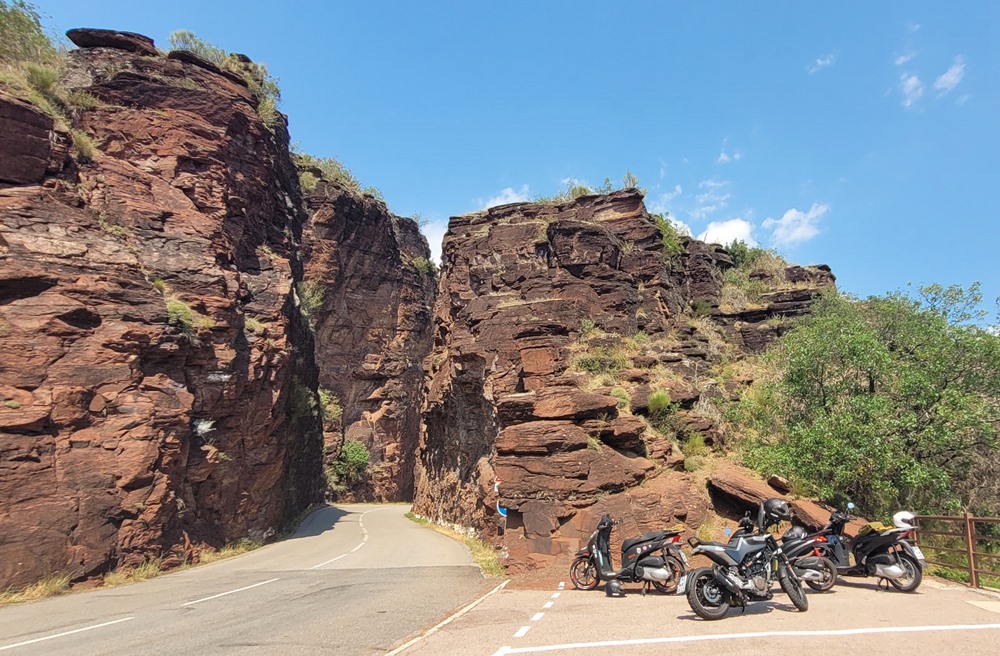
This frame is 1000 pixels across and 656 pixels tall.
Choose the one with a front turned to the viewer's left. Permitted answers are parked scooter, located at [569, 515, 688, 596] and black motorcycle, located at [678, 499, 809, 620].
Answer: the parked scooter

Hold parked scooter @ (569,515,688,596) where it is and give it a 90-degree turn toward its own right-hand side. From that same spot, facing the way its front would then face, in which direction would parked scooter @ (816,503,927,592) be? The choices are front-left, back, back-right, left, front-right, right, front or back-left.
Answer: right

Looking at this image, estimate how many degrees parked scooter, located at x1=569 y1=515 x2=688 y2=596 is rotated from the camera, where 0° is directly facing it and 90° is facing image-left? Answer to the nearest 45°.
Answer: approximately 90°

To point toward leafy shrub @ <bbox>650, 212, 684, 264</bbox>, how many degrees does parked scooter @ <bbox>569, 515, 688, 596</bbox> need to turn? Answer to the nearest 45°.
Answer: approximately 90° to its right
